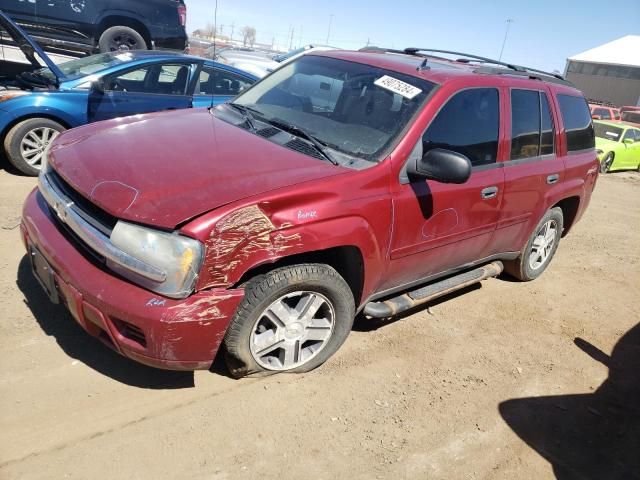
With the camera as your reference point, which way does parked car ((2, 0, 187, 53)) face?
facing to the left of the viewer

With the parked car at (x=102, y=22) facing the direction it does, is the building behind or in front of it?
behind

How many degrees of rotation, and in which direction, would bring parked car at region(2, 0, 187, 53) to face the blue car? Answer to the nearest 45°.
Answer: approximately 90° to its left

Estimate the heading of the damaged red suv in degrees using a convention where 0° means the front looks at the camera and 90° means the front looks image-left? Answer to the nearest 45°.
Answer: approximately 45°

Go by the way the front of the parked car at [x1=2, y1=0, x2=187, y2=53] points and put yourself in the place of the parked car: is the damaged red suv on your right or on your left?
on your left

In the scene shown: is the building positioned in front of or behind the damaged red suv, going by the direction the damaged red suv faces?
behind

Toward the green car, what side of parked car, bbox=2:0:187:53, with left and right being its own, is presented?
back

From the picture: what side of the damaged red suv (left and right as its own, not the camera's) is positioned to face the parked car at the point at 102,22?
right
